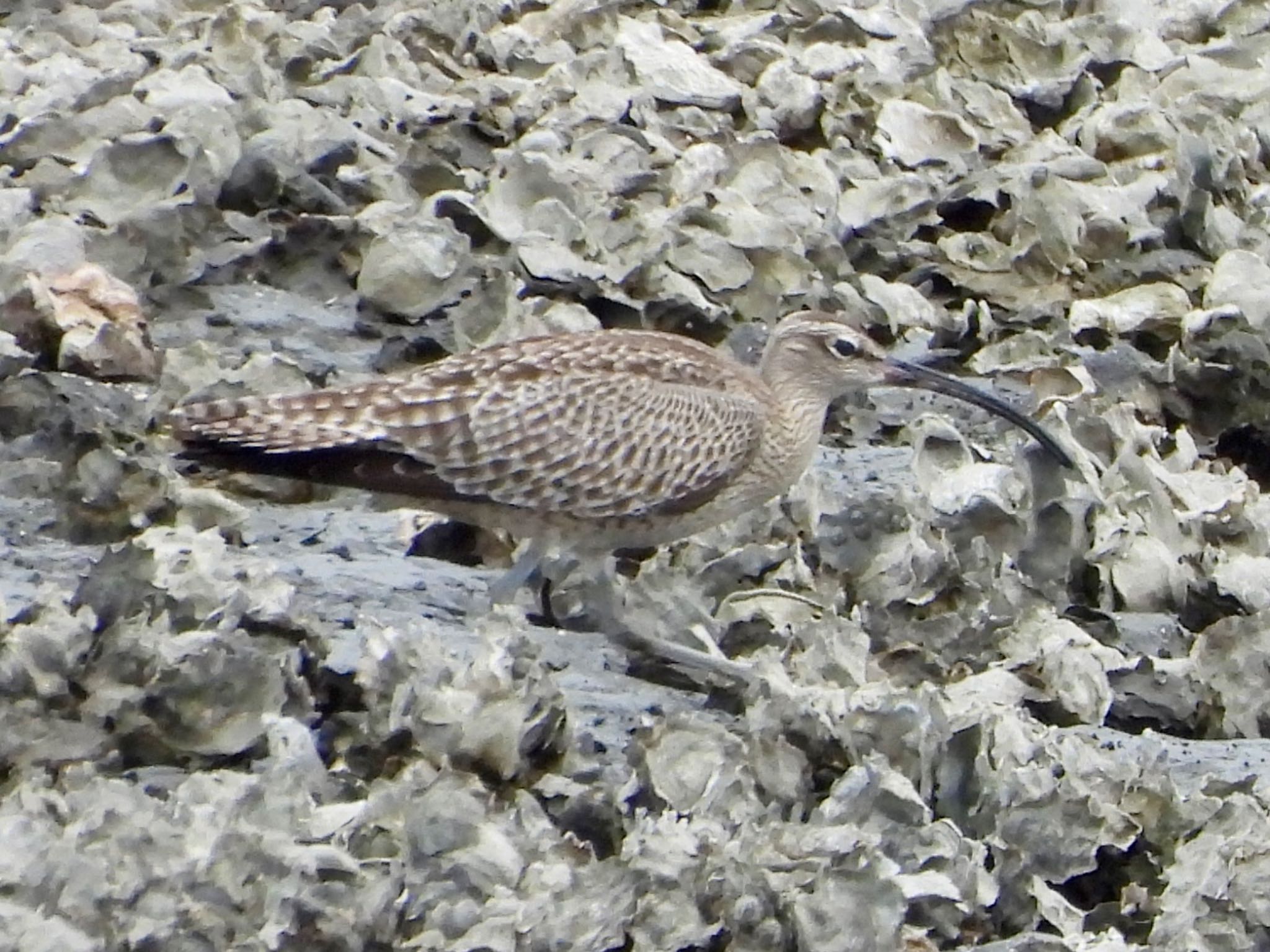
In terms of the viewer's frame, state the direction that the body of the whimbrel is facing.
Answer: to the viewer's right
